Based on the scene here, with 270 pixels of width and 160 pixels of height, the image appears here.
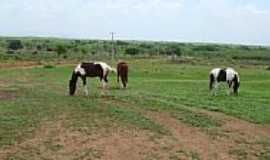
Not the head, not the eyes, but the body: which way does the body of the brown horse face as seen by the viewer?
away from the camera

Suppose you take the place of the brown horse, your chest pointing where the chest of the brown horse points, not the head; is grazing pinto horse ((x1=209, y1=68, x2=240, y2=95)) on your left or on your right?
on your right
